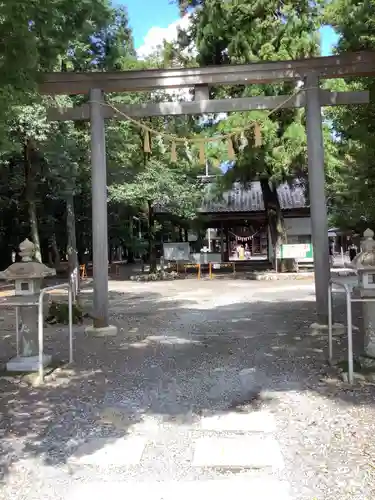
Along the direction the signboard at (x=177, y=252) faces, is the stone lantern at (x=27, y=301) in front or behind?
in front

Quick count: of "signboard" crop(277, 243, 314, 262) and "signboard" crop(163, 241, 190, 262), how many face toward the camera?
2

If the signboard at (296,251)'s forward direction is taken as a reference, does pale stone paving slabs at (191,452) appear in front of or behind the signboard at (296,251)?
in front

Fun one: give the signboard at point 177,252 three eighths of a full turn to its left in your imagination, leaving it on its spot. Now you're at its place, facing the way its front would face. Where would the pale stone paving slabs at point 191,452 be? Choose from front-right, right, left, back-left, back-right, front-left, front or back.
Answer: back-right

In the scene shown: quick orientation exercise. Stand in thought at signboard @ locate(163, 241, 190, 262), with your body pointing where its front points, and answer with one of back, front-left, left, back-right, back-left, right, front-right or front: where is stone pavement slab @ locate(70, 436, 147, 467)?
front

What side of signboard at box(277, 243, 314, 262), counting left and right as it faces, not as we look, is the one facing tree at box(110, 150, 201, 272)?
right

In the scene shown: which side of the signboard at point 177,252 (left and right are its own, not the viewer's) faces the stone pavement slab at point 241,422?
front

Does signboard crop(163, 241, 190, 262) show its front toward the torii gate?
yes

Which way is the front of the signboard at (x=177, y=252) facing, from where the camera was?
facing the viewer

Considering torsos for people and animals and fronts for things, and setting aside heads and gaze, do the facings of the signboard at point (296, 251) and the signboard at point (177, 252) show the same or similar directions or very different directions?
same or similar directions

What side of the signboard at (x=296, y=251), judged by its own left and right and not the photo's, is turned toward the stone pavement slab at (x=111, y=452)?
front

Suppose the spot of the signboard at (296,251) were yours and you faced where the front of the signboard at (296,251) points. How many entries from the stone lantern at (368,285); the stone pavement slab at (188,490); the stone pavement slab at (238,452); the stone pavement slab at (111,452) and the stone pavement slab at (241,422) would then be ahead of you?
5
